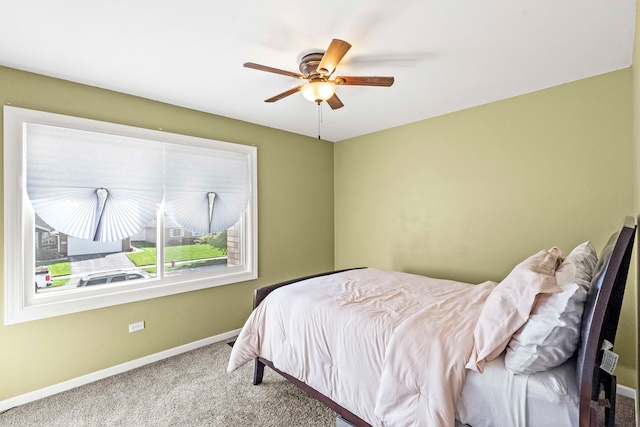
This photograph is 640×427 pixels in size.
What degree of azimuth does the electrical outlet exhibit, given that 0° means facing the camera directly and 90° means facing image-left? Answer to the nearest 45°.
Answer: approximately 315°

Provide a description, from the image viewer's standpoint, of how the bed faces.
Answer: facing away from the viewer and to the left of the viewer
